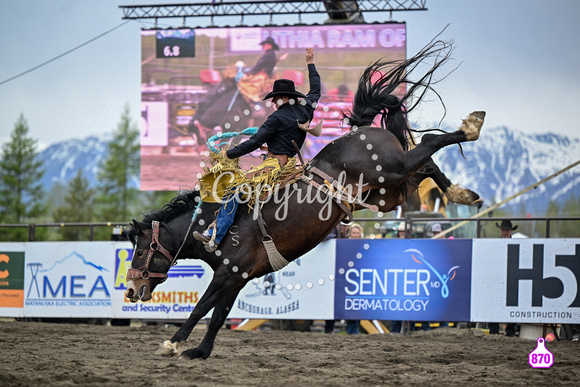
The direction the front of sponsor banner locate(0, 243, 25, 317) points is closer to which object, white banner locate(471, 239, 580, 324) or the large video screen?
the white banner

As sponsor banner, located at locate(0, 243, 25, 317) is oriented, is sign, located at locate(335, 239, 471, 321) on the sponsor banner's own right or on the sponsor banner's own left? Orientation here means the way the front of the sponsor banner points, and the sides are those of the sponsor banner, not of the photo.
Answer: on the sponsor banner's own left

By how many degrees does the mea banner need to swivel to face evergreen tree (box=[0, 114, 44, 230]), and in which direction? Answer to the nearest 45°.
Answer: approximately 180°

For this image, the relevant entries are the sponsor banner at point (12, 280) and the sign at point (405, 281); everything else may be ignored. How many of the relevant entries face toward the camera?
2

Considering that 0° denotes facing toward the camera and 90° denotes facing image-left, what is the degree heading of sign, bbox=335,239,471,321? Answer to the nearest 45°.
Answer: approximately 0°
